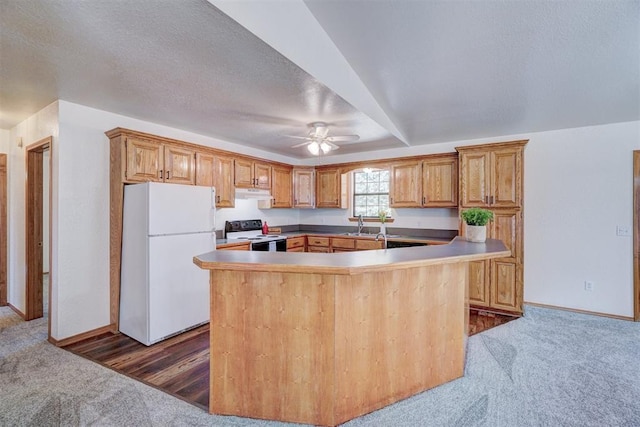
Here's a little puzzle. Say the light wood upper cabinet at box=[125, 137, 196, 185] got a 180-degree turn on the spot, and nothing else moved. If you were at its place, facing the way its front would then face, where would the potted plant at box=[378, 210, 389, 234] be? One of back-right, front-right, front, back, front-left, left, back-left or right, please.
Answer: back-right

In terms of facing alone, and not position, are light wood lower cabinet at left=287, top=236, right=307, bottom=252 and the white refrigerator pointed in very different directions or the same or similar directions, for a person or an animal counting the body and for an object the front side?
same or similar directions

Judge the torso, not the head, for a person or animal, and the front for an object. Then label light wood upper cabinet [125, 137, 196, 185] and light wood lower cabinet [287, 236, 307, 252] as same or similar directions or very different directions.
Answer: same or similar directions

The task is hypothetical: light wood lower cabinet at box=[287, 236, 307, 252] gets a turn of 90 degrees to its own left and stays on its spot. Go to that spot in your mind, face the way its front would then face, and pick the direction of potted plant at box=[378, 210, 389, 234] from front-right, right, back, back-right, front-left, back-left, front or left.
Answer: front-right

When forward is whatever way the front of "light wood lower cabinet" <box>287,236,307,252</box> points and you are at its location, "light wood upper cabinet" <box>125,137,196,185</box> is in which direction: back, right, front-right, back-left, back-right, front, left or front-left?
right

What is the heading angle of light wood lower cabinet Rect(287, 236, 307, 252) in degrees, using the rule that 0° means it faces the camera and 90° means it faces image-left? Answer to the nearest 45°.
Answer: approximately 315°

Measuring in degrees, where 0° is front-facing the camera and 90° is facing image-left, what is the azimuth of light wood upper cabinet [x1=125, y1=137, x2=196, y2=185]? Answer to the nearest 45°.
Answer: approximately 315°

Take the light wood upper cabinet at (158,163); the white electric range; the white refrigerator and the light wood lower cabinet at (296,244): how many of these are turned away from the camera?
0

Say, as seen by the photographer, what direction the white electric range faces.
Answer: facing the viewer and to the right of the viewer

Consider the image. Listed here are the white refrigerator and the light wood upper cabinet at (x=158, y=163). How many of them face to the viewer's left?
0

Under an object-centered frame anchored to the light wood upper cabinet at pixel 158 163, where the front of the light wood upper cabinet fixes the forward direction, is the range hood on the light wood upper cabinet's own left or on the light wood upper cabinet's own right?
on the light wood upper cabinet's own left

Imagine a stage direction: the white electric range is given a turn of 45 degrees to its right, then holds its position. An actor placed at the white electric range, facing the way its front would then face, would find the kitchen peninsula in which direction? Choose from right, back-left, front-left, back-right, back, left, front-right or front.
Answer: front

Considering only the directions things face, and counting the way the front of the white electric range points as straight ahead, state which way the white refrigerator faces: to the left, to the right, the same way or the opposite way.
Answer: the same way
